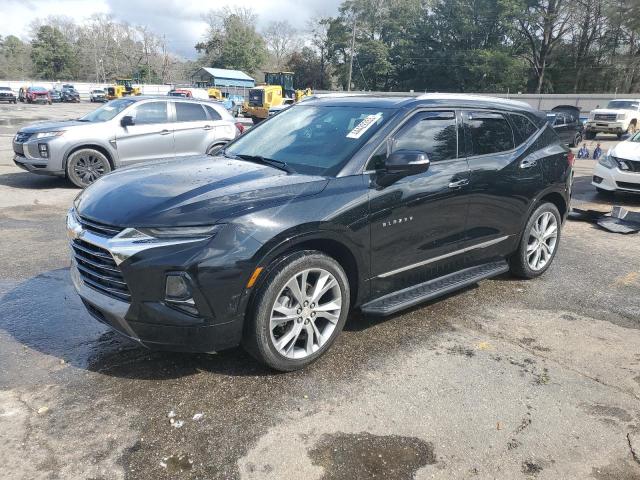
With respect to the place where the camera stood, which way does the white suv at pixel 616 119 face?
facing the viewer and to the left of the viewer

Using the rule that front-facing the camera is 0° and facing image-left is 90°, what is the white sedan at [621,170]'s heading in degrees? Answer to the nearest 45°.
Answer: approximately 45°

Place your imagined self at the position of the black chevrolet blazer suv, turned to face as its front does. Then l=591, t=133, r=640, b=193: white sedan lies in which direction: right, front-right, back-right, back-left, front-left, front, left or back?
back

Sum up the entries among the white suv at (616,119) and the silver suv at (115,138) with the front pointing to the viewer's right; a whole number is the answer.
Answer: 0

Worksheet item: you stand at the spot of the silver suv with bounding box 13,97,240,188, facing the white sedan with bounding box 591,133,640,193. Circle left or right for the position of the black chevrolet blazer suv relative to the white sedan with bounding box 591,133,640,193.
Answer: right

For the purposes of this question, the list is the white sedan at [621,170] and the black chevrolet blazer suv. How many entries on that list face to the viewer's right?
0

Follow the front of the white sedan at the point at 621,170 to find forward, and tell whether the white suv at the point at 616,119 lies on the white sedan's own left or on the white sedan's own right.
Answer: on the white sedan's own right

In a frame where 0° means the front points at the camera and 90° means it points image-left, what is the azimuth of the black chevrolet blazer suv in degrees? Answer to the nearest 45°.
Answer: approximately 45°

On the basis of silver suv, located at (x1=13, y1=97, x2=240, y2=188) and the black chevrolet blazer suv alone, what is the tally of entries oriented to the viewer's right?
0

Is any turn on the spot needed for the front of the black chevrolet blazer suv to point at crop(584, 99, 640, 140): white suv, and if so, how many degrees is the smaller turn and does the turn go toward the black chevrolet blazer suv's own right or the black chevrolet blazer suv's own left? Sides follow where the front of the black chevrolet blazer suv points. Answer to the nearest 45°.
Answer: approximately 180°

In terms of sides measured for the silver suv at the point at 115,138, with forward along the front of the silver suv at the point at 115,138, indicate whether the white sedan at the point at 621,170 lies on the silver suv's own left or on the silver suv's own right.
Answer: on the silver suv's own left

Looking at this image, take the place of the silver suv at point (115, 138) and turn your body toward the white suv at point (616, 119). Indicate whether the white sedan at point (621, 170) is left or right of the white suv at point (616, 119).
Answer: right
